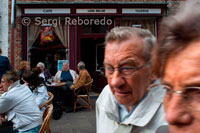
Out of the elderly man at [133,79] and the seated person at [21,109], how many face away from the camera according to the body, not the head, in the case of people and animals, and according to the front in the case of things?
0

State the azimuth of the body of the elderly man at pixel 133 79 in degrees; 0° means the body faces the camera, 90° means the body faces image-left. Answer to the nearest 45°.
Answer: approximately 45°

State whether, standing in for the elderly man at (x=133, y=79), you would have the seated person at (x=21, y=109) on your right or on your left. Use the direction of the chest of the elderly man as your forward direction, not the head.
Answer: on your right

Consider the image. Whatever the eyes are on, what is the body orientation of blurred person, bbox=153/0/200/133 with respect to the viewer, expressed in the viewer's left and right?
facing the viewer and to the left of the viewer

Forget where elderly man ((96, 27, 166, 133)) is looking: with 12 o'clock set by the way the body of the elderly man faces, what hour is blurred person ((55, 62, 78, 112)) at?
The blurred person is roughly at 4 o'clock from the elderly man.

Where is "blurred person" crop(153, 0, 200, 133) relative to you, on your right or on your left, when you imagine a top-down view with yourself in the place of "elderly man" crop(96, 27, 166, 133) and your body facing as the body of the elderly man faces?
on your left

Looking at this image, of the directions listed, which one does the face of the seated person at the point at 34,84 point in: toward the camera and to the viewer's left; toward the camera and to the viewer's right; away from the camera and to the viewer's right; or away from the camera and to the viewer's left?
away from the camera and to the viewer's right

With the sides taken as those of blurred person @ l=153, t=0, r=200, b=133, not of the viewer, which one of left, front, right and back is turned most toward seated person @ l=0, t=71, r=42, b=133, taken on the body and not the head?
right
